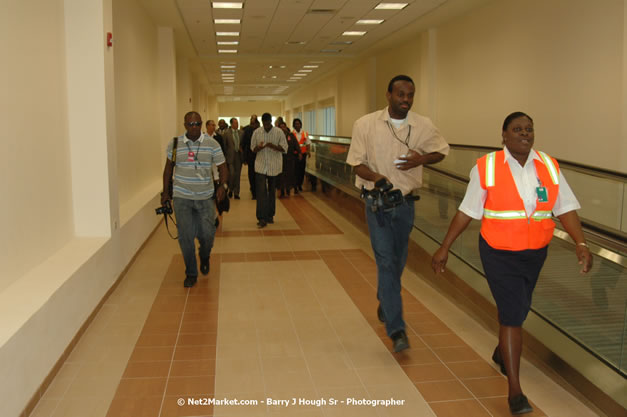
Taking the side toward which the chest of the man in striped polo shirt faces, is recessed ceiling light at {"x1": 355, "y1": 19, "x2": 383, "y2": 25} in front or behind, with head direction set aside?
behind

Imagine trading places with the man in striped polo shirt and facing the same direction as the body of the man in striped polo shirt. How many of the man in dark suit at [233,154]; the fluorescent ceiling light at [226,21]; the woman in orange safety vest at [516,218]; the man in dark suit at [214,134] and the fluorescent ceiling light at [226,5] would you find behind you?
4

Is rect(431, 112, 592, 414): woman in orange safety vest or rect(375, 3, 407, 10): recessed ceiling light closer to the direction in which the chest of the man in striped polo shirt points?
the woman in orange safety vest

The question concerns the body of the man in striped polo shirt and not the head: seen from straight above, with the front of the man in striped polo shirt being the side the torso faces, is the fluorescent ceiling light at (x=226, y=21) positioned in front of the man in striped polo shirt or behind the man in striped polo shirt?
behind

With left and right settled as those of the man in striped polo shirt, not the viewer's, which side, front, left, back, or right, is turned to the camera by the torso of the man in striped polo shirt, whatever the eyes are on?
front

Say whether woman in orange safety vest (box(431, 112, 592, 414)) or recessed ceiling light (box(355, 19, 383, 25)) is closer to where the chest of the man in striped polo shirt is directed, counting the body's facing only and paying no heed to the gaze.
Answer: the woman in orange safety vest

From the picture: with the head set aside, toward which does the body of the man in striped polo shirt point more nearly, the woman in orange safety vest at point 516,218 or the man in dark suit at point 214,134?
the woman in orange safety vest

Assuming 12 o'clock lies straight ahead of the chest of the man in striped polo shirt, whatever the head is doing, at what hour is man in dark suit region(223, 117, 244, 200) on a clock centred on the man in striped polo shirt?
The man in dark suit is roughly at 6 o'clock from the man in striped polo shirt.

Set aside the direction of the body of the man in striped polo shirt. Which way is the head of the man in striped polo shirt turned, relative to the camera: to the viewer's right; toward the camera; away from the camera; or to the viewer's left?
toward the camera

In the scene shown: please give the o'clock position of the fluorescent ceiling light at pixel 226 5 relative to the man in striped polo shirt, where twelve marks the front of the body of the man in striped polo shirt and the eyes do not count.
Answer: The fluorescent ceiling light is roughly at 6 o'clock from the man in striped polo shirt.

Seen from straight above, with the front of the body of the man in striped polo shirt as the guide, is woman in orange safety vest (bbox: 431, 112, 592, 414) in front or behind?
in front

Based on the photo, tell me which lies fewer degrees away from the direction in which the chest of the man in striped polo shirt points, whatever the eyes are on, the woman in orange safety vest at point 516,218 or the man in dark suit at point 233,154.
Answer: the woman in orange safety vest

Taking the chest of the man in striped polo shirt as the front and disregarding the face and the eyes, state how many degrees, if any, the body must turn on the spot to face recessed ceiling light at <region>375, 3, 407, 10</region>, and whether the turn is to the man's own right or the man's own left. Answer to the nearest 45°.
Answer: approximately 135° to the man's own left

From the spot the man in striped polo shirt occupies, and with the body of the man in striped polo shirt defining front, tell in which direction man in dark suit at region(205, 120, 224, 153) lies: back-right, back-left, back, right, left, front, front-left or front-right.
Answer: back
